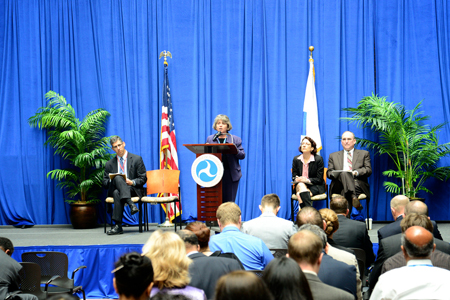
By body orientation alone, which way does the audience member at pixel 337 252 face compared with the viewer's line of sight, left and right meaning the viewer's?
facing away from the viewer and to the left of the viewer

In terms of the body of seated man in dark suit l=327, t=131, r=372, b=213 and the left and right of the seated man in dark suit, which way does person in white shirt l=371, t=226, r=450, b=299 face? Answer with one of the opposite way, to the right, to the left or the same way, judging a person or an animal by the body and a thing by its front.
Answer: the opposite way

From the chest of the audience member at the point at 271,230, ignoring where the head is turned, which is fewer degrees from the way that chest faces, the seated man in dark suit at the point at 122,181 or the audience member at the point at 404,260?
the seated man in dark suit

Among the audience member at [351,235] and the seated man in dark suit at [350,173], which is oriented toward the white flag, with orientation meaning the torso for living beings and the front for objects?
the audience member

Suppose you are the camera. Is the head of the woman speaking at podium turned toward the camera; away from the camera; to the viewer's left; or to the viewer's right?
toward the camera

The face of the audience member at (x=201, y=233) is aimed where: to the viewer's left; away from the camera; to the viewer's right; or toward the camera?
away from the camera

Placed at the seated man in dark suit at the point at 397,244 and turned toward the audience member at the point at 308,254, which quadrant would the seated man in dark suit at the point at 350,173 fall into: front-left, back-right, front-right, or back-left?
back-right

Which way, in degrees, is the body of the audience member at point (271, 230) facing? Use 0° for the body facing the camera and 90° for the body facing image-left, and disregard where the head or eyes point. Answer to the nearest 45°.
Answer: approximately 180°

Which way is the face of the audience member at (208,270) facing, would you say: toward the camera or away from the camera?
away from the camera

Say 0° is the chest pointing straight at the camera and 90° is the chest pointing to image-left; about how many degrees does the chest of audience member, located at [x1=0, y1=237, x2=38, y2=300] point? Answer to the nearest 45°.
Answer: approximately 225°

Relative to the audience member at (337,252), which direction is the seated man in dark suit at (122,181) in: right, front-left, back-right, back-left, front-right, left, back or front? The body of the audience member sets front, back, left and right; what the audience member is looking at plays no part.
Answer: front

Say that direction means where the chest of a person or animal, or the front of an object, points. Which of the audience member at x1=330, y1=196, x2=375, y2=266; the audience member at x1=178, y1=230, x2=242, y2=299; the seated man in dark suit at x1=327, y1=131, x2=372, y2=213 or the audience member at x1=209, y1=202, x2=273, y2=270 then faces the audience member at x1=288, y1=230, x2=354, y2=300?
the seated man in dark suit

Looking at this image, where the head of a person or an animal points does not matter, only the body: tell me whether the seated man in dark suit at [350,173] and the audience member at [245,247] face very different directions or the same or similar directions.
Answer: very different directions

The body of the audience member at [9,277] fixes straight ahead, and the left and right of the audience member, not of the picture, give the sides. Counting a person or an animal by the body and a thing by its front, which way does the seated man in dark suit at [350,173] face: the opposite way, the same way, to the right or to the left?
the opposite way

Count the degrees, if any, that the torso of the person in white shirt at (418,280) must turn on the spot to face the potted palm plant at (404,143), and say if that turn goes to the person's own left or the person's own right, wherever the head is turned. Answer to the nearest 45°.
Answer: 0° — they already face it

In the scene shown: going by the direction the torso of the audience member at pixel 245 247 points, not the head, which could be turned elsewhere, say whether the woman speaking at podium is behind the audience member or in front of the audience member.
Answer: in front

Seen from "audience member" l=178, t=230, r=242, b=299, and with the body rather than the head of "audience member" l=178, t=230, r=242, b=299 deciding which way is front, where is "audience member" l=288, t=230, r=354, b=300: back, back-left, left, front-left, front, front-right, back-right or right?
back-right

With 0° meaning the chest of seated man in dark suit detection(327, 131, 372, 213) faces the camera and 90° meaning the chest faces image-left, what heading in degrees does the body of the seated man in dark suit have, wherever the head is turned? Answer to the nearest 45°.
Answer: approximately 0°

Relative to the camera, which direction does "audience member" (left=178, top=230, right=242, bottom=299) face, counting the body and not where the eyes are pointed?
away from the camera

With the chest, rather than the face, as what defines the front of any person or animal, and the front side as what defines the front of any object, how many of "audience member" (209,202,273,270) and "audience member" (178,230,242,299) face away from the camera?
2
